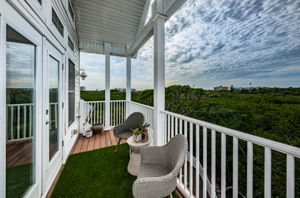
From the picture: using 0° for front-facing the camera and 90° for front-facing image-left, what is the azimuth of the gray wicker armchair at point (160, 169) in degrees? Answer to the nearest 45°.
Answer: approximately 90°

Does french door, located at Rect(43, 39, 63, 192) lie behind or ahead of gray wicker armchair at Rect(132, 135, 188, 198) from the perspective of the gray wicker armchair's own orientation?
ahead

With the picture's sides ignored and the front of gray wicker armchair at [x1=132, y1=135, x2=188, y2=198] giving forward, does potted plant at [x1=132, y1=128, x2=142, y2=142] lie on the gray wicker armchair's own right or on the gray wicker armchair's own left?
on the gray wicker armchair's own right

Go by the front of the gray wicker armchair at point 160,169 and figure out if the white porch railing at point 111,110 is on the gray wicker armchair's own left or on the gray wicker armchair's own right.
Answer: on the gray wicker armchair's own right

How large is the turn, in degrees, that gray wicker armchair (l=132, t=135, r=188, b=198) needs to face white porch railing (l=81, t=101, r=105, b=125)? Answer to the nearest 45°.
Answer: approximately 45° to its right

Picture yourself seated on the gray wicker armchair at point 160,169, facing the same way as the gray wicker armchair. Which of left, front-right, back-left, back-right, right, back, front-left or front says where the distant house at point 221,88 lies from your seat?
back-right

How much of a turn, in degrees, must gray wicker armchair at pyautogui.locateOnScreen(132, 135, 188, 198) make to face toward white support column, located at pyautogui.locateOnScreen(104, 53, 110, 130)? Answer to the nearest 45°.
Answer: approximately 45° to its right
